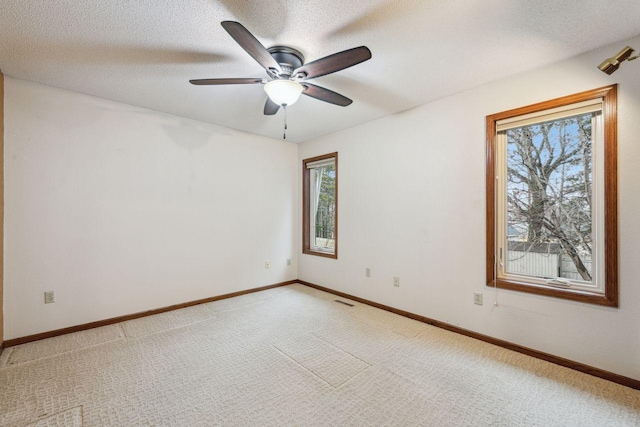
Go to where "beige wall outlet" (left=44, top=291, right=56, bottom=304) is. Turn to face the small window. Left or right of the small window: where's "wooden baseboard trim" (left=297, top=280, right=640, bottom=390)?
right

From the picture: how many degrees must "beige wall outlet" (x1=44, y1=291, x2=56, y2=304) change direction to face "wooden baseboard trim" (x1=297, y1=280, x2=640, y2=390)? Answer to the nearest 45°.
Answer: approximately 45° to its left

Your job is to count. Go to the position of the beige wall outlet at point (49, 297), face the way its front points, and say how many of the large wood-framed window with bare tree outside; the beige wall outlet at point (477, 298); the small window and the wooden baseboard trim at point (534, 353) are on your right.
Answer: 0

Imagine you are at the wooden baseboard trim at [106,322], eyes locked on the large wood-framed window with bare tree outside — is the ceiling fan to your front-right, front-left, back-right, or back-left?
front-right

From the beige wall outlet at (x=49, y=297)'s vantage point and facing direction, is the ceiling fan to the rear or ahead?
ahead

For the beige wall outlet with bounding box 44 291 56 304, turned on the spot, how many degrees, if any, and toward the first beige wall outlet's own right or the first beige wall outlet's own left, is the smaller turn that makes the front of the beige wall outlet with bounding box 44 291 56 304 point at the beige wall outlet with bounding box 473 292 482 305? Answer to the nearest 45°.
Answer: approximately 45° to the first beige wall outlet's own left

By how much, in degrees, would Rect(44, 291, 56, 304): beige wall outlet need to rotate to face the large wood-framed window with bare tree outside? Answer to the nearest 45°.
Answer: approximately 45° to its left

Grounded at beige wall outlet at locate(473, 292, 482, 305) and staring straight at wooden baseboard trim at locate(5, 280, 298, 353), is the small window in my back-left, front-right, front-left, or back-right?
front-right

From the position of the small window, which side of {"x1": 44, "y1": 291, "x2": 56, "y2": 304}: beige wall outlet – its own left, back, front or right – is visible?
left

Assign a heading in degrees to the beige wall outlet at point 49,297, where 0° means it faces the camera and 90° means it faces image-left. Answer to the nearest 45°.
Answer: approximately 0°
